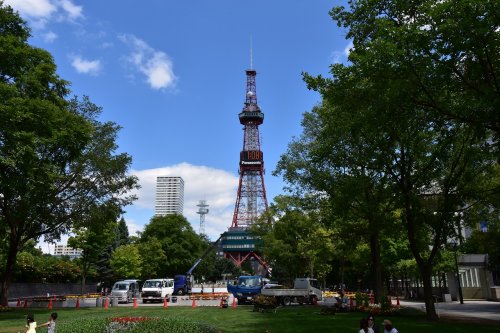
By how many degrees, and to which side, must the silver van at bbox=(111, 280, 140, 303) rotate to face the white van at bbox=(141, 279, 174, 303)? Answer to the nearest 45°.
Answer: approximately 135° to its left

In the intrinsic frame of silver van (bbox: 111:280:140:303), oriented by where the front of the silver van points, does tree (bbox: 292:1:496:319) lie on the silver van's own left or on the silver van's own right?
on the silver van's own left

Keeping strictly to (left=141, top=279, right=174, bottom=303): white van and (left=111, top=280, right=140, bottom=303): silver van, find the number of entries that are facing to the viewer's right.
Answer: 0

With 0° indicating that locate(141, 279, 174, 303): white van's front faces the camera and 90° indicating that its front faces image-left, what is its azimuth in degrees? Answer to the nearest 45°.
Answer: approximately 45°

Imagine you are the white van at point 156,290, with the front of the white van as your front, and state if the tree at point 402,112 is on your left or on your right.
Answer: on your left

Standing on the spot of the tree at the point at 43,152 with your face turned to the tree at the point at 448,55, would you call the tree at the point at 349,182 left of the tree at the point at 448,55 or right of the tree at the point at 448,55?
left

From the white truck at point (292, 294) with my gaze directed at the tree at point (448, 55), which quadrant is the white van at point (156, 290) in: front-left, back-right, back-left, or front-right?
back-right

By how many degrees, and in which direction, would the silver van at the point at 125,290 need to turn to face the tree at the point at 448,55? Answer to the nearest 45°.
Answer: approximately 45° to its left

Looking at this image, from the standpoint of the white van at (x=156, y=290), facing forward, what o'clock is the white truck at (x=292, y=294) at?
The white truck is roughly at 9 o'clock from the white van.
